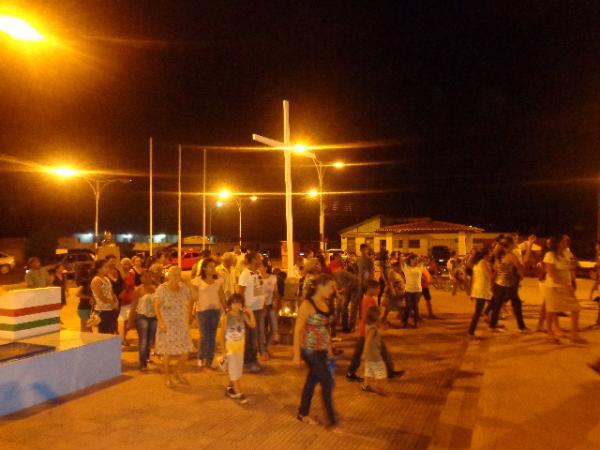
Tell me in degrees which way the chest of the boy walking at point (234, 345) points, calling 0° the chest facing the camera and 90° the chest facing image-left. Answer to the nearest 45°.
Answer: approximately 315°

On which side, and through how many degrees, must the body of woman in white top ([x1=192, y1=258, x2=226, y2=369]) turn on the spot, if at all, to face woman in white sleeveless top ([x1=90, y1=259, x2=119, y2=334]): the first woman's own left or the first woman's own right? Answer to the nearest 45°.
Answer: approximately 135° to the first woman's own right

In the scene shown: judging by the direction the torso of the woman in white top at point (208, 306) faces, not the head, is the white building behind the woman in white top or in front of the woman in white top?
behind

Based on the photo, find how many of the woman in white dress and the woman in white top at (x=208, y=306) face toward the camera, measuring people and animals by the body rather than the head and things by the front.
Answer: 2

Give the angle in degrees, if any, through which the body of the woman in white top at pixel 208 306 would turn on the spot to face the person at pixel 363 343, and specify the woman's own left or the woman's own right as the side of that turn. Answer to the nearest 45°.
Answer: approximately 45° to the woman's own left

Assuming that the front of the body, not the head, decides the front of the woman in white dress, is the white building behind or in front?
behind

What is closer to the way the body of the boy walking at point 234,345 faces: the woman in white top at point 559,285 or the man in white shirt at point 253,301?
the woman in white top
